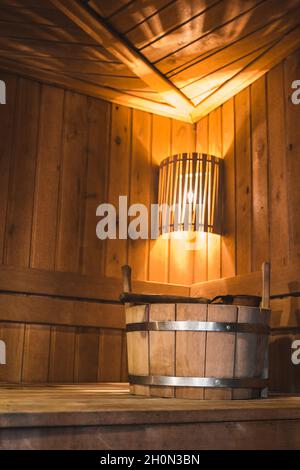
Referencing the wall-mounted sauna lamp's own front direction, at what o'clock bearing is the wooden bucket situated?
The wooden bucket is roughly at 12 o'clock from the wall-mounted sauna lamp.

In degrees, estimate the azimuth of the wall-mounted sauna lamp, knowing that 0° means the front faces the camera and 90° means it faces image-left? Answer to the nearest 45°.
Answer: approximately 0°
